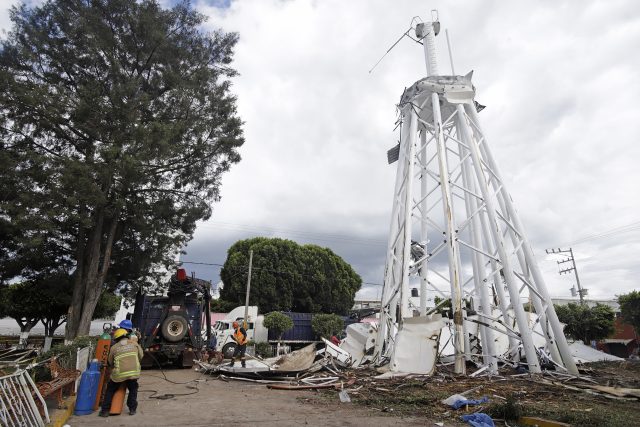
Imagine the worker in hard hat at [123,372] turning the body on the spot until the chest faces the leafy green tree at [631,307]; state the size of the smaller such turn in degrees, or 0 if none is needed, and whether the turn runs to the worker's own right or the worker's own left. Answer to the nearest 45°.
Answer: approximately 90° to the worker's own right

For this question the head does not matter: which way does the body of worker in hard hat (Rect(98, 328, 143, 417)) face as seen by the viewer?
away from the camera

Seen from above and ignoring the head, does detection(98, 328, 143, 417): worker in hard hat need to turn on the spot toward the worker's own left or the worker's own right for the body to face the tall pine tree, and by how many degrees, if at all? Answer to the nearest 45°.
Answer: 0° — they already face it

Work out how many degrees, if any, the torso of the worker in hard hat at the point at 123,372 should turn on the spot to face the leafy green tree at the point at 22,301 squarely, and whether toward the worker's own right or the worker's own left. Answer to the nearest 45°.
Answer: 0° — they already face it

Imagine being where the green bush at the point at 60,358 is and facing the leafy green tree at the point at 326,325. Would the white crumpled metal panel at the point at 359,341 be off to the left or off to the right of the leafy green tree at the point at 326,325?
right

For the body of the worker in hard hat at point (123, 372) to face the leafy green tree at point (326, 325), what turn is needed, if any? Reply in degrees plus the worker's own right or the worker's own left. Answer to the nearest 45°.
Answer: approximately 45° to the worker's own right

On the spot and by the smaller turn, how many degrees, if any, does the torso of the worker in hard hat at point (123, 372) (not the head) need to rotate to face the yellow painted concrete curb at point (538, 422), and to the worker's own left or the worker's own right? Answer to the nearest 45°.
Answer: approximately 135° to the worker's own right

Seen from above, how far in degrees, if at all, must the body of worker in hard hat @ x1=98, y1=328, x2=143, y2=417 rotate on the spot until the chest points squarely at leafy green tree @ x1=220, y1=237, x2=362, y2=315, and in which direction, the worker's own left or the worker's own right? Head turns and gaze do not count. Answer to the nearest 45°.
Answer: approximately 45° to the worker's own right
